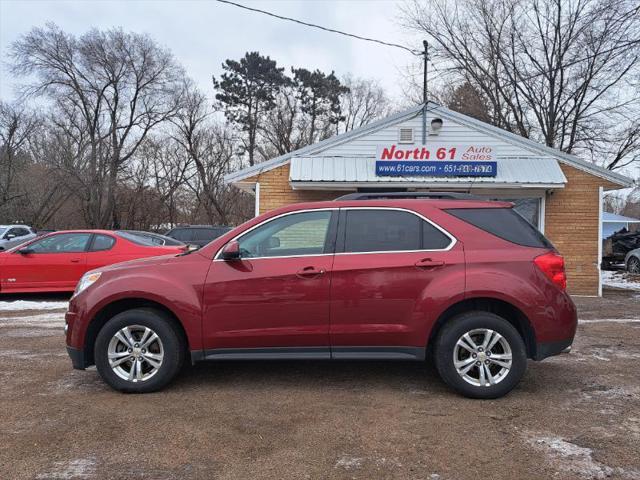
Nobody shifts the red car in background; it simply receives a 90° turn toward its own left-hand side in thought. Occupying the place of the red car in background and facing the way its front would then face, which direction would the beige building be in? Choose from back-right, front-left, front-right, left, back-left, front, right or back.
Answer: left

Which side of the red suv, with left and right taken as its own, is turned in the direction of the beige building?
right

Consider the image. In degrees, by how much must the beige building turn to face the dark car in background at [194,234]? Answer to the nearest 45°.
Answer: approximately 90° to its right

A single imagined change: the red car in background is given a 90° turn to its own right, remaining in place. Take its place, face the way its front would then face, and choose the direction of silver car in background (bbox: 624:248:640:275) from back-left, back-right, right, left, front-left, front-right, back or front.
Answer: right

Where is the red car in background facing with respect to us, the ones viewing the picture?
facing to the left of the viewer

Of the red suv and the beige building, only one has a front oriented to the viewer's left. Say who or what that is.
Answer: the red suv

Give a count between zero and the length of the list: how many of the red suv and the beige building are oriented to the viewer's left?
1

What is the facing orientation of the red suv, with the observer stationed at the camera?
facing to the left of the viewer

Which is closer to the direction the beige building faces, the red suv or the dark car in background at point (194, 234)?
the red suv

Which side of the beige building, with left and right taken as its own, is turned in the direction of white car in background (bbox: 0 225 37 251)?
right

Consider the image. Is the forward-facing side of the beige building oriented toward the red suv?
yes

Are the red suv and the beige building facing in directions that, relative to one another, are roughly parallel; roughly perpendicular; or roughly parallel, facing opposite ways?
roughly perpendicular
